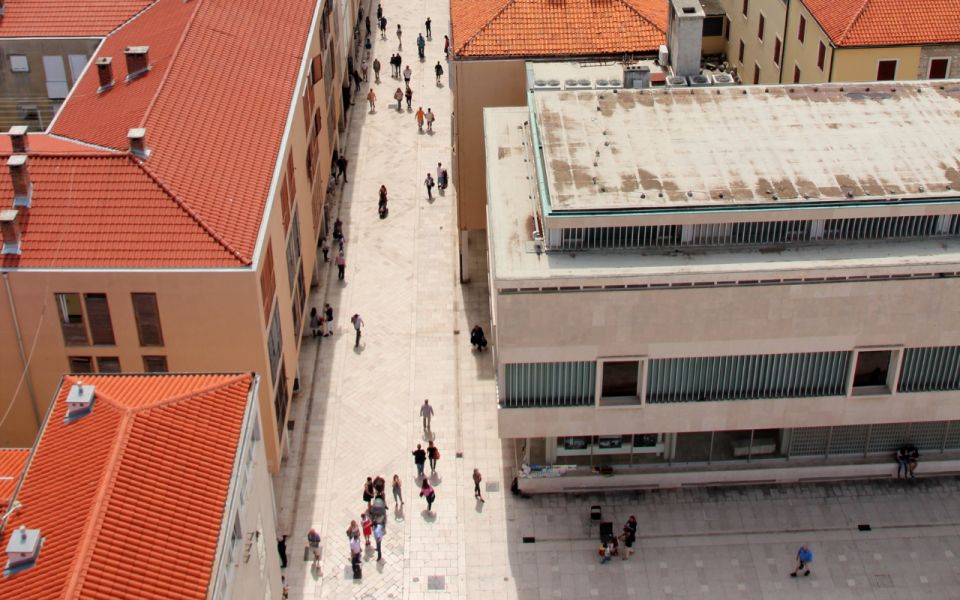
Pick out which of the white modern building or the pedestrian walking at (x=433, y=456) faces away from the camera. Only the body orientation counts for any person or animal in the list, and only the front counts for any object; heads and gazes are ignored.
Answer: the pedestrian walking

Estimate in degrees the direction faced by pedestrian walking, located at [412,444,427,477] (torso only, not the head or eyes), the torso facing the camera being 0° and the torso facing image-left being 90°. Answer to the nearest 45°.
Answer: approximately 180°

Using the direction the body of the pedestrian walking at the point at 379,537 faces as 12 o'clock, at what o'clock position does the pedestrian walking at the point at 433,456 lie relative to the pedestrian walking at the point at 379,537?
the pedestrian walking at the point at 433,456 is roughly at 1 o'clock from the pedestrian walking at the point at 379,537.

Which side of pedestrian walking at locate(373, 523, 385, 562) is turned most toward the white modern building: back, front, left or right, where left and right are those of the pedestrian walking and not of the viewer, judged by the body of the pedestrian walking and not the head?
right

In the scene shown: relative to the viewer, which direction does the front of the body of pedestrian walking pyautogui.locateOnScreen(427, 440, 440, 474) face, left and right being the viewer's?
facing away from the viewer

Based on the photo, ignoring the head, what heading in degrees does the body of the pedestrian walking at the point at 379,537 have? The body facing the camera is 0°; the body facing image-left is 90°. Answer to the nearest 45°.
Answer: approximately 180°

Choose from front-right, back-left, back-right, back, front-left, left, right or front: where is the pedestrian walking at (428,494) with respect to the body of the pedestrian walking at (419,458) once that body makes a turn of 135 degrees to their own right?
front-right

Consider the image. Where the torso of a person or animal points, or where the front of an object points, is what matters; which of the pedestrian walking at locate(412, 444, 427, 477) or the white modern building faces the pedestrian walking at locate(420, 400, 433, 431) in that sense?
the pedestrian walking at locate(412, 444, 427, 477)

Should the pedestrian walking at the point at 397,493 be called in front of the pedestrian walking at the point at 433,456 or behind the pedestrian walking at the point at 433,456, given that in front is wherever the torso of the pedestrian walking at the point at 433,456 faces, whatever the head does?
behind

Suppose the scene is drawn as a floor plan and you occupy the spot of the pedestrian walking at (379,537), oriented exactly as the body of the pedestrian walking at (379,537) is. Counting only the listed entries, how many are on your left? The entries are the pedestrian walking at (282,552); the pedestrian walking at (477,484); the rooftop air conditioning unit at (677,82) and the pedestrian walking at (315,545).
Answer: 2

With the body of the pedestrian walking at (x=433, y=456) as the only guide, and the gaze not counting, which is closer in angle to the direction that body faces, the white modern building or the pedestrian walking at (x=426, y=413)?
the pedestrian walking

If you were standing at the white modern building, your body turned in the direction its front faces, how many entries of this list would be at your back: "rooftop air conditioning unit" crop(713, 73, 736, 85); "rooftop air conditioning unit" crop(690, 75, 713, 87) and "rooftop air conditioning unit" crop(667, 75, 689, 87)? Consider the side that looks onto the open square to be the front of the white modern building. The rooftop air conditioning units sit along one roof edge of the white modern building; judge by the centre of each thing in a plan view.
3

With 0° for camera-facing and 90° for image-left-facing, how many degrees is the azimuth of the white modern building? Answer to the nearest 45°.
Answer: approximately 0°

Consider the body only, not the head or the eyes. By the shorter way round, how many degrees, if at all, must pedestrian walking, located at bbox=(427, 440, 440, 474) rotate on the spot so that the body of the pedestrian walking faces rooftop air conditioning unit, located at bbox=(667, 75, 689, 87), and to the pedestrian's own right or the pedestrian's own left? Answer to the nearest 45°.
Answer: approximately 45° to the pedestrian's own right

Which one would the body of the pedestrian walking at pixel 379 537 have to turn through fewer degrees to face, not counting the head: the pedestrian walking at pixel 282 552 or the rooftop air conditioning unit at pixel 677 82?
the rooftop air conditioning unit
